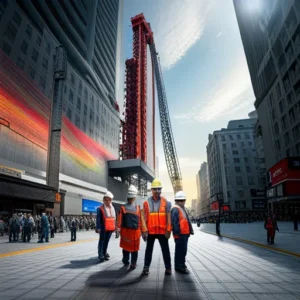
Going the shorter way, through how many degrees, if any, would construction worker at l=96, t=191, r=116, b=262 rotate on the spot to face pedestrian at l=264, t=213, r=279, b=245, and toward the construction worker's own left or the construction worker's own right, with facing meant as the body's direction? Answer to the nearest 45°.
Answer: approximately 90° to the construction worker's own left

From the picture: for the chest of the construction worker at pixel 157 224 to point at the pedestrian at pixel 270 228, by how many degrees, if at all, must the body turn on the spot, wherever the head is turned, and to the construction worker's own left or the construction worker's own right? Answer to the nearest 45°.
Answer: approximately 135° to the construction worker's own left

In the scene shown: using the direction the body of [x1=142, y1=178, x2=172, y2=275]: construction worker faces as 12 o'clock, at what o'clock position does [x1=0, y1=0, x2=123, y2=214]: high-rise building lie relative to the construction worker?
The high-rise building is roughly at 5 o'clock from the construction worker.

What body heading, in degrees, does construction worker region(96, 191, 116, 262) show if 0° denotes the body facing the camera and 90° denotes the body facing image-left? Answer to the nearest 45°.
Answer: approximately 315°

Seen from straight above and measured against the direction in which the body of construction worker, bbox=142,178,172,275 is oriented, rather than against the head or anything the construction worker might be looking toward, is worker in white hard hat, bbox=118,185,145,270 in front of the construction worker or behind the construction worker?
behind
